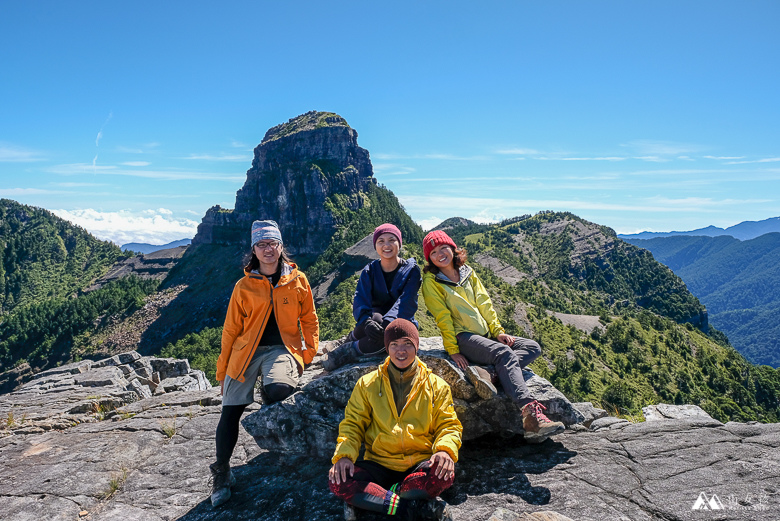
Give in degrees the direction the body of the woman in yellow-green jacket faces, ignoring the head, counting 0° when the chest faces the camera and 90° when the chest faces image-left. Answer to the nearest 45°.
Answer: approximately 315°

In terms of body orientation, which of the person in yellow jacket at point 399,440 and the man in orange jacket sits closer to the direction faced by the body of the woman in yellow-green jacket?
the person in yellow jacket

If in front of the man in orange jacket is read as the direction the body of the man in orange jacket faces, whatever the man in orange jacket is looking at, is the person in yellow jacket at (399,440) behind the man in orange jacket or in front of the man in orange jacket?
in front

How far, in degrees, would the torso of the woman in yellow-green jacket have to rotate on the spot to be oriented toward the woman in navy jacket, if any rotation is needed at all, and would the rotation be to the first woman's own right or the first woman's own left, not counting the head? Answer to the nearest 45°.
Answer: approximately 135° to the first woman's own right

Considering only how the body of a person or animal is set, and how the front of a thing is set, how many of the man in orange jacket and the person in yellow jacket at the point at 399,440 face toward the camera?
2

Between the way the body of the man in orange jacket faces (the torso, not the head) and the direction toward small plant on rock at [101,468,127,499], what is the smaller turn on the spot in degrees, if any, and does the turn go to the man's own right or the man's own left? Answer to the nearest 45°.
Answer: approximately 90° to the man's own right

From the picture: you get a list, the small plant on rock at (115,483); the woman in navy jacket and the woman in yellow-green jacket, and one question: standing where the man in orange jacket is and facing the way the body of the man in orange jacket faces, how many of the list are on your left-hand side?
2
